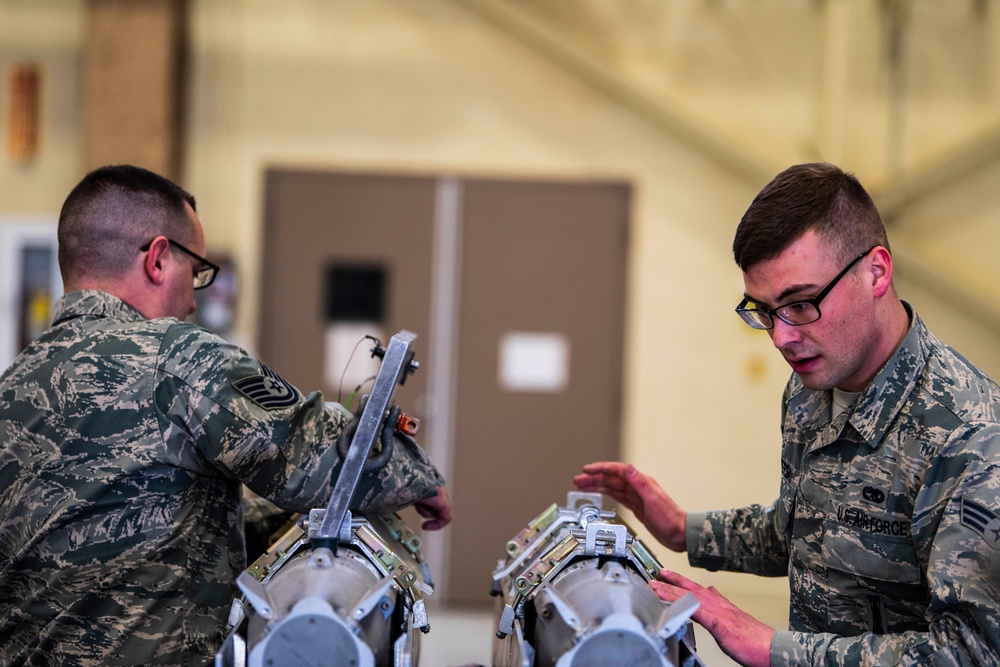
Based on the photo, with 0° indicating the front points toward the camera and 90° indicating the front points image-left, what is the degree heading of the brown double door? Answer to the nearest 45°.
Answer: approximately 0°

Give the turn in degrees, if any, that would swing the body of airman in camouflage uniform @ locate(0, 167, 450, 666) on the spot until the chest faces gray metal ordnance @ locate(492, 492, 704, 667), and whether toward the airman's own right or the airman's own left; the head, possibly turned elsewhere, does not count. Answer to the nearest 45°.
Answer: approximately 90° to the airman's own right

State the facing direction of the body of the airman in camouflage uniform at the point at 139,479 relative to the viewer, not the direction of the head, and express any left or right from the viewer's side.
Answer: facing away from the viewer and to the right of the viewer

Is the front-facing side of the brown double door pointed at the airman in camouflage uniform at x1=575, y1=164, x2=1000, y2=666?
yes
